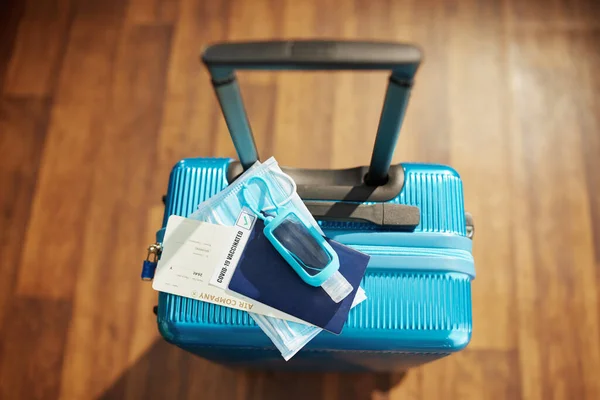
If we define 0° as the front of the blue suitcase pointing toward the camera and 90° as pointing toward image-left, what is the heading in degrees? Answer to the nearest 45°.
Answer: approximately 0°
